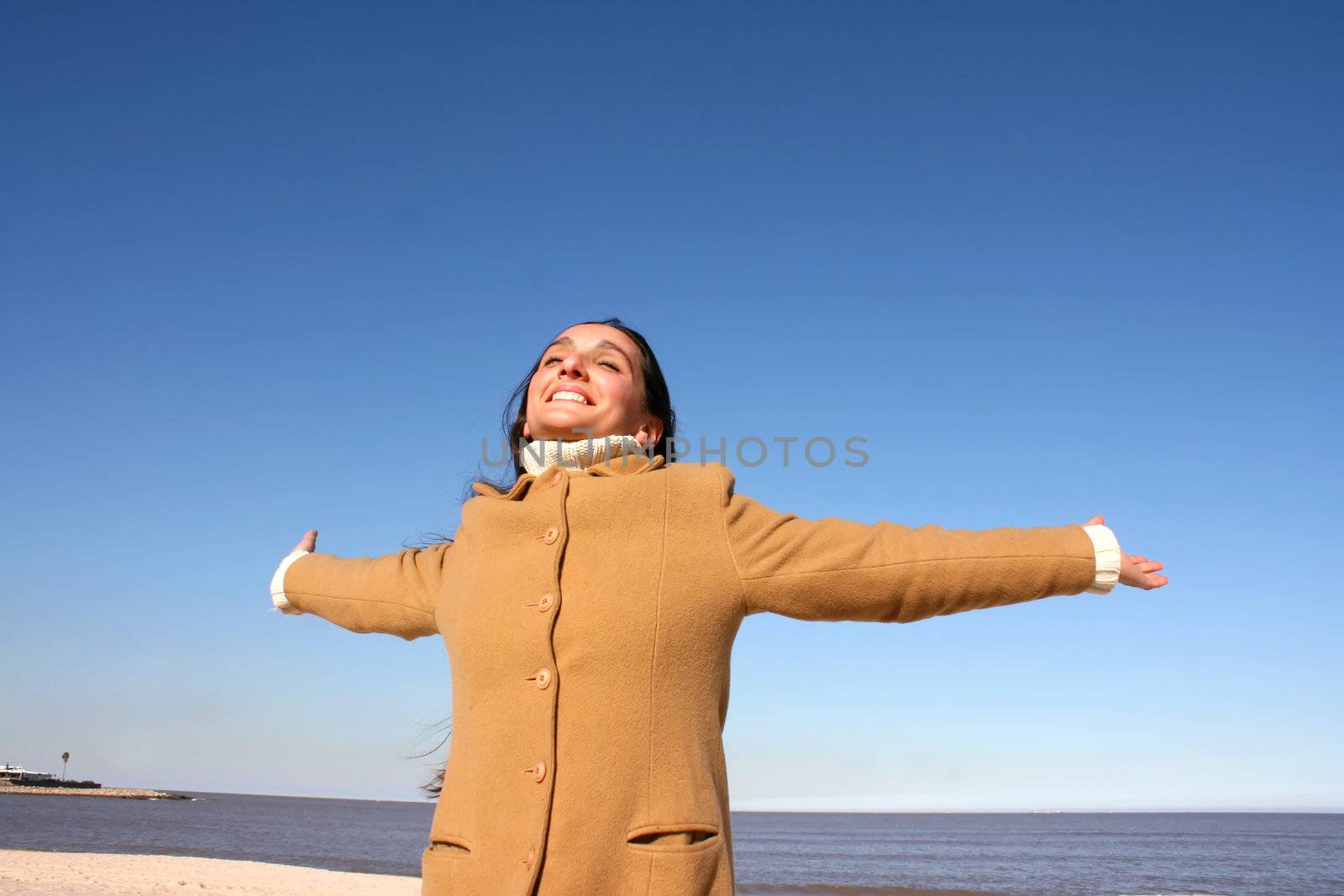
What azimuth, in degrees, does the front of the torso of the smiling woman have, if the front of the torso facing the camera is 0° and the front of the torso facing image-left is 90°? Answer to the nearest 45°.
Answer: approximately 45°
